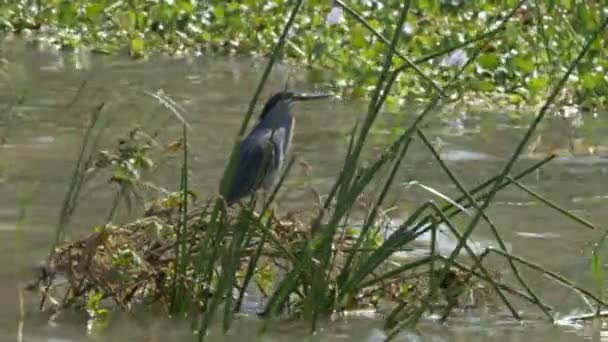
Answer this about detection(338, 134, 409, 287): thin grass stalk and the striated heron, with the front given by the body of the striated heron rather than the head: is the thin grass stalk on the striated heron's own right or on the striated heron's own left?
on the striated heron's own right

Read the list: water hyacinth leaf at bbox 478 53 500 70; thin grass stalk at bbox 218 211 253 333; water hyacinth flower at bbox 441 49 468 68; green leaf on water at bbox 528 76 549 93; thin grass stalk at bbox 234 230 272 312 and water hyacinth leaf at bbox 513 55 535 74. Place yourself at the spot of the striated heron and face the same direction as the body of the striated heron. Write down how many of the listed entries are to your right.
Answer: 2

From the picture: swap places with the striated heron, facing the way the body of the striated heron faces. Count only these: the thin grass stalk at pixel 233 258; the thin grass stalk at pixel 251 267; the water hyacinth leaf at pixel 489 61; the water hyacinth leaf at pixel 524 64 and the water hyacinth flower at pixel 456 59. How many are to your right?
2

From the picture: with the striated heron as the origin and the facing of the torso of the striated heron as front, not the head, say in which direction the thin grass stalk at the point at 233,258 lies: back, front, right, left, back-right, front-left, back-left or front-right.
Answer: right

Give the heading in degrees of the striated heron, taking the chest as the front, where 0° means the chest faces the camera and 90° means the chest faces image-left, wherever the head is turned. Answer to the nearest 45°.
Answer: approximately 270°

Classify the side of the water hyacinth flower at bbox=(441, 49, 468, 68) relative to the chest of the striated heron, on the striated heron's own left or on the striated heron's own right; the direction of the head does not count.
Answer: on the striated heron's own left

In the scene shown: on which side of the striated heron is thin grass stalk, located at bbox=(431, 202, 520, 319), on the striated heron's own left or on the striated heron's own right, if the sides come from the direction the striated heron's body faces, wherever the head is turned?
on the striated heron's own right

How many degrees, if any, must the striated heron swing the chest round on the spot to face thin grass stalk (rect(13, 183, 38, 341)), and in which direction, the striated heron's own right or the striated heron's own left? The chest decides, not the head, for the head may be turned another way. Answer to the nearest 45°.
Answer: approximately 135° to the striated heron's own right
